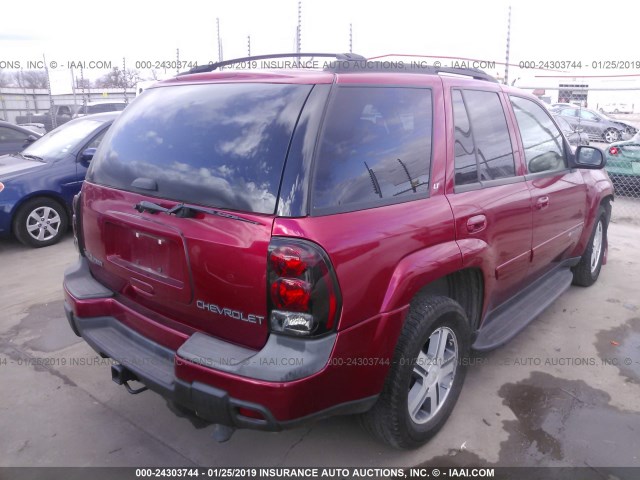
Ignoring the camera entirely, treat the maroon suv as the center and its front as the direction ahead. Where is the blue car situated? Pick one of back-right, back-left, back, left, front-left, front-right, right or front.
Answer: left

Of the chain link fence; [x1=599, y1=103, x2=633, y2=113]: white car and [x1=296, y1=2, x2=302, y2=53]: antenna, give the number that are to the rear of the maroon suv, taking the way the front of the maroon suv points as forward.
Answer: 0

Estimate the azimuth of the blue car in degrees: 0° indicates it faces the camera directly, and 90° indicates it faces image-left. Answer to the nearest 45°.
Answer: approximately 45°

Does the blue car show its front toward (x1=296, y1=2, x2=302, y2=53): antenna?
no

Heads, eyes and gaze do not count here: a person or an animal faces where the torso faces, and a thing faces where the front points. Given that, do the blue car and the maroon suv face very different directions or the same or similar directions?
very different directions

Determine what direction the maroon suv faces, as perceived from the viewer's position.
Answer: facing away from the viewer and to the right of the viewer

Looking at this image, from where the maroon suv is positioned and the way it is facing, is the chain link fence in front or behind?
in front

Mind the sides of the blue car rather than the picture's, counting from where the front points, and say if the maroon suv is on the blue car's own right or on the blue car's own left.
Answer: on the blue car's own left

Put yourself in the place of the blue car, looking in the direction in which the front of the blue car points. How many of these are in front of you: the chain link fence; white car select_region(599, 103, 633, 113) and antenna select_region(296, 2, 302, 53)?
0

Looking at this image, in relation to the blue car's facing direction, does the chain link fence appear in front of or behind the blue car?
behind

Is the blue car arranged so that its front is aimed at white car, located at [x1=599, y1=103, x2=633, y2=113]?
no

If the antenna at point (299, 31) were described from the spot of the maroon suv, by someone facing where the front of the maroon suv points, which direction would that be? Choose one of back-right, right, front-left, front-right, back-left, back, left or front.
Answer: front-left
